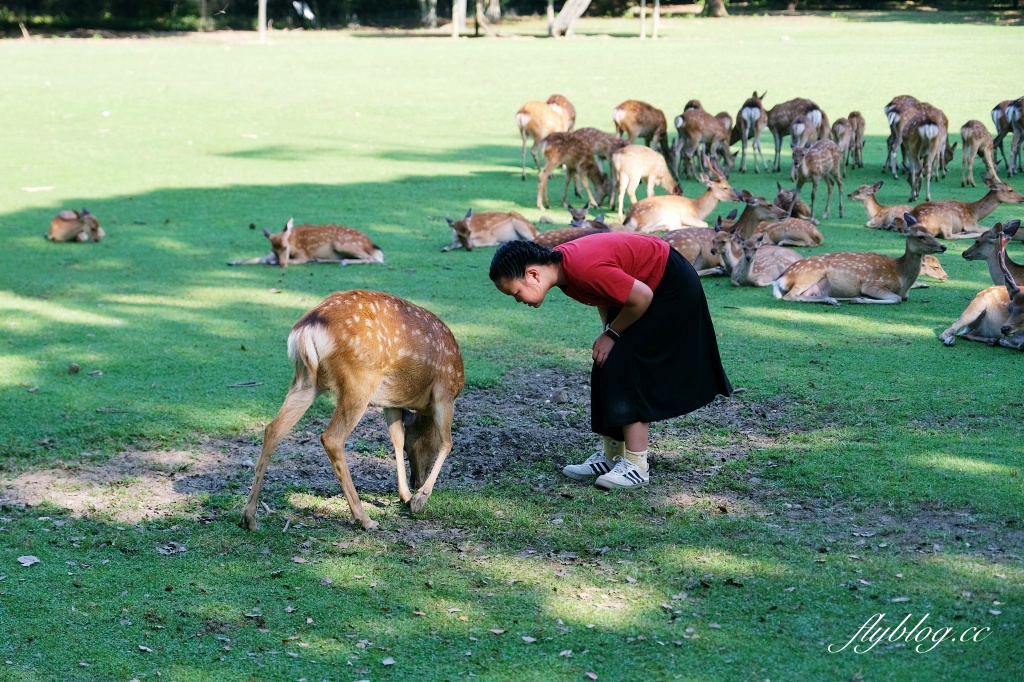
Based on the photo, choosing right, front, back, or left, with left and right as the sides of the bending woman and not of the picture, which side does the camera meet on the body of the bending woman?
left

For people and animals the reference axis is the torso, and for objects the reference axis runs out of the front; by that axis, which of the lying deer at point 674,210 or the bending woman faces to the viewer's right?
the lying deer

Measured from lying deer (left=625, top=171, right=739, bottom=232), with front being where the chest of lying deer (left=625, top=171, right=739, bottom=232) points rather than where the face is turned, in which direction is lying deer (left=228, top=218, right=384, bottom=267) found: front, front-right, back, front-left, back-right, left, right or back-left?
back-right

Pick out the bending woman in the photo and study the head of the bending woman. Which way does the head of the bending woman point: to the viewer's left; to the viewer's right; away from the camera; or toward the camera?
to the viewer's left

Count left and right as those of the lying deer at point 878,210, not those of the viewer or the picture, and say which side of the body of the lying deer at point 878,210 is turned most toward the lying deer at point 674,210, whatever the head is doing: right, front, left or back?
front

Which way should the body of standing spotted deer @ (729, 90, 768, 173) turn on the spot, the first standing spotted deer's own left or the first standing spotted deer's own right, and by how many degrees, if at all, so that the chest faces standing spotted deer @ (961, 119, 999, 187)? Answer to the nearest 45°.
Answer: approximately 135° to the first standing spotted deer's own right

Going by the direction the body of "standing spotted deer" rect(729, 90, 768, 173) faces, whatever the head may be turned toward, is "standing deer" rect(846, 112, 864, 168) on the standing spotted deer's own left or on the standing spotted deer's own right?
on the standing spotted deer's own right

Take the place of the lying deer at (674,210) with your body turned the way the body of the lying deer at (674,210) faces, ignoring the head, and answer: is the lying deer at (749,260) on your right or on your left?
on your right

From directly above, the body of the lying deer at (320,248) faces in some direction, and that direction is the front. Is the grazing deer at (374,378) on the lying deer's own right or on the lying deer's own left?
on the lying deer's own left

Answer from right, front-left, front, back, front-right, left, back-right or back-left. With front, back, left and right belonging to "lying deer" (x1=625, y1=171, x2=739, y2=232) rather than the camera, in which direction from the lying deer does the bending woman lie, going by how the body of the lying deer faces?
right

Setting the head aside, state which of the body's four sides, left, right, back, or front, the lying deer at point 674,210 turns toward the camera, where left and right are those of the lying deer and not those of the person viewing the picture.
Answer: right

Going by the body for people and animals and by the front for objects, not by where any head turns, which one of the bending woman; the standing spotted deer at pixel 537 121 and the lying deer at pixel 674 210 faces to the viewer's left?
the bending woman

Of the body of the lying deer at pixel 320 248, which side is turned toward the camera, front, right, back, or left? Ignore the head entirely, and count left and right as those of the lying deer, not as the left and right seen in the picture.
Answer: left

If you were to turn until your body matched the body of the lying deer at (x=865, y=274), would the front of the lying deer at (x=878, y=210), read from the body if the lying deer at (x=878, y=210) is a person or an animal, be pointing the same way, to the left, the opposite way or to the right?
the opposite way
